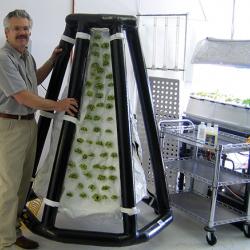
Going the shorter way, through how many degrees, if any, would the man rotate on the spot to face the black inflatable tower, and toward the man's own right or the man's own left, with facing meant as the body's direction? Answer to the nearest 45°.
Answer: approximately 45° to the man's own left

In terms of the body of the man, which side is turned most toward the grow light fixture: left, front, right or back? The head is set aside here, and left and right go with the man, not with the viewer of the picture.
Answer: left

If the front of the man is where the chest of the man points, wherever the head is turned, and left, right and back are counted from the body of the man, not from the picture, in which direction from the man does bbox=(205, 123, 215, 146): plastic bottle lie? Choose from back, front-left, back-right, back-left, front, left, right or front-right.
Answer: front-left

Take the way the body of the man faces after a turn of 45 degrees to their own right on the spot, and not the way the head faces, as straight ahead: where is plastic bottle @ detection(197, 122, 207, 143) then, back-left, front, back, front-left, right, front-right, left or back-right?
left

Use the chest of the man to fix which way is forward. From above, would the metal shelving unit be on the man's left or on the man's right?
on the man's left

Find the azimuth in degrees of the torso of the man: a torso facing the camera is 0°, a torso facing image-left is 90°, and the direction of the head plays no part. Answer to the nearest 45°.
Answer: approximately 315°
